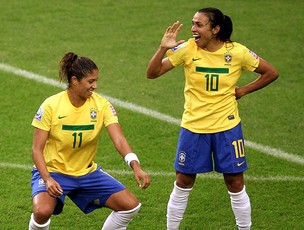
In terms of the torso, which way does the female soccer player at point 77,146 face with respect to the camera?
toward the camera

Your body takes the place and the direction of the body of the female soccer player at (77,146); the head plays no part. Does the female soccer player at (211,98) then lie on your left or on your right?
on your left

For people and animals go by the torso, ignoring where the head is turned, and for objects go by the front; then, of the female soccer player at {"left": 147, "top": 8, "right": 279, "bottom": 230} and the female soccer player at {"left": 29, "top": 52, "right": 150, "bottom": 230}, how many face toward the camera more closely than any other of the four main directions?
2

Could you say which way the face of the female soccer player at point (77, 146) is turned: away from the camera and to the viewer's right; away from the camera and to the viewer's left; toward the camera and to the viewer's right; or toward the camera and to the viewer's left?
toward the camera and to the viewer's right

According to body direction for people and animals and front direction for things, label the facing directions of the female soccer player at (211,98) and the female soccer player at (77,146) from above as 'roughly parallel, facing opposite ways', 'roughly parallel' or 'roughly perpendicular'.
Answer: roughly parallel

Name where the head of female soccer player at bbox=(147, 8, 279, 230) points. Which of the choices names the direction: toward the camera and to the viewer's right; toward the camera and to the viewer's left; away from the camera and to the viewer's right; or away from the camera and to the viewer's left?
toward the camera and to the viewer's left

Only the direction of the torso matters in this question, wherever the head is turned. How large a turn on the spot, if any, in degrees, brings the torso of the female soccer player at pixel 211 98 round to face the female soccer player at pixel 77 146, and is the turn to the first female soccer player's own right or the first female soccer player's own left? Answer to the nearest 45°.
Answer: approximately 45° to the first female soccer player's own right
